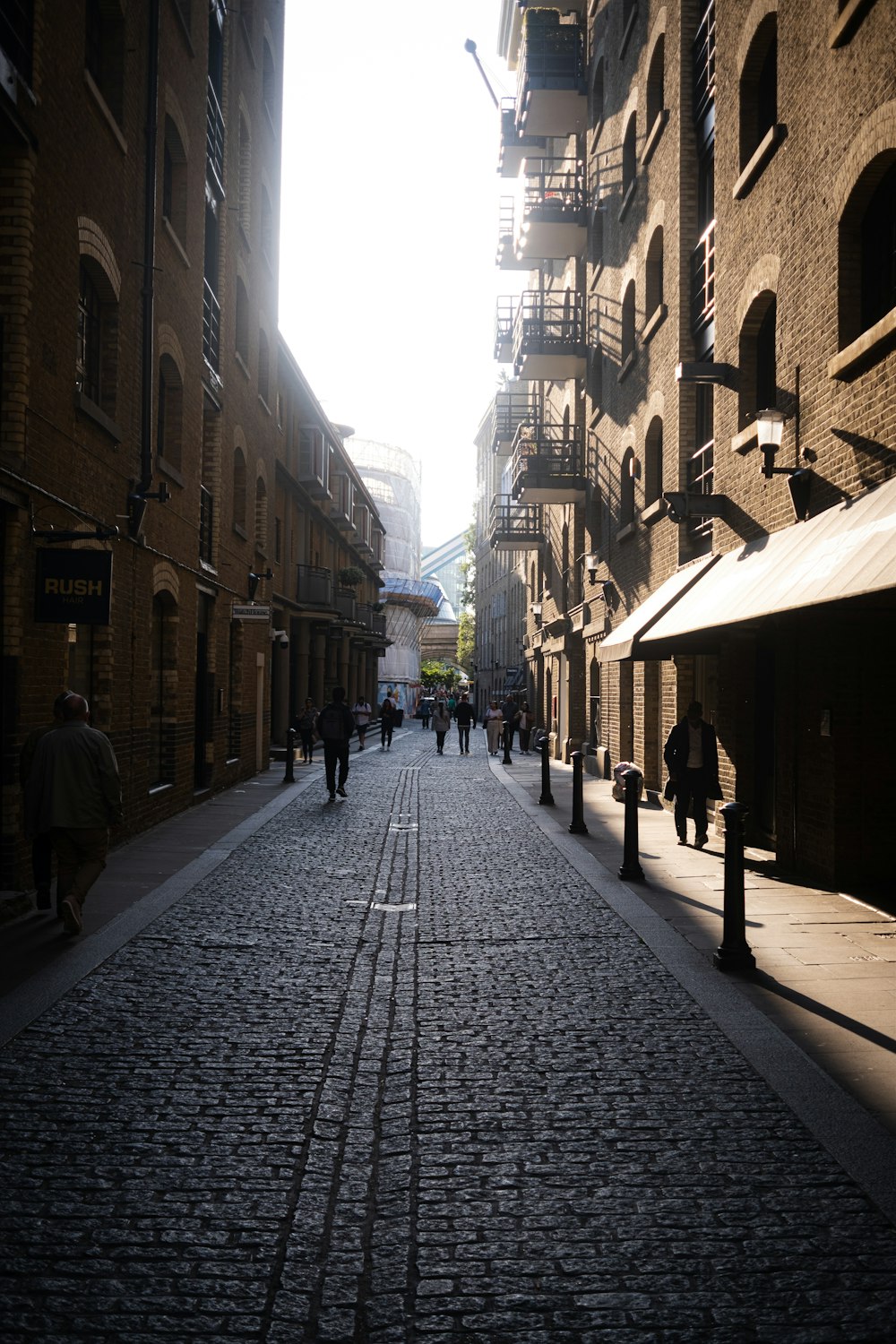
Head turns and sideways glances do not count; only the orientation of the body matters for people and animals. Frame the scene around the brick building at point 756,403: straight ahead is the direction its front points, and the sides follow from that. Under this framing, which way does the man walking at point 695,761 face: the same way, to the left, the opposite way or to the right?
to the left

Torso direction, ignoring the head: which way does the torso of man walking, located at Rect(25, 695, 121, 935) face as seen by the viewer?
away from the camera

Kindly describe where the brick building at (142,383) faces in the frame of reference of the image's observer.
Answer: facing to the right of the viewer

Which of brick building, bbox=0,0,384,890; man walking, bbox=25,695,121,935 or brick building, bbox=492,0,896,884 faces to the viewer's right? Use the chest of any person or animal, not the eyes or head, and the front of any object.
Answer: brick building, bbox=0,0,384,890

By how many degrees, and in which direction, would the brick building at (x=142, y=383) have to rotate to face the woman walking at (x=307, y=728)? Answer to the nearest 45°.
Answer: approximately 90° to its left

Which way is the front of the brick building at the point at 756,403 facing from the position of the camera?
facing to the left of the viewer

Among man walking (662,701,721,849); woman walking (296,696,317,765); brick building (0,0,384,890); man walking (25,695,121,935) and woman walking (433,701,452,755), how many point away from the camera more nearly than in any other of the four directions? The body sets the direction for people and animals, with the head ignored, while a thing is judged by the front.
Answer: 2

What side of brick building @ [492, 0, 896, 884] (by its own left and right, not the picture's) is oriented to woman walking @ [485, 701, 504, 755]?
right

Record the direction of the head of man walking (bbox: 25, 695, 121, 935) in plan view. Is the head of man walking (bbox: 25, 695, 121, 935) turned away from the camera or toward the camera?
away from the camera

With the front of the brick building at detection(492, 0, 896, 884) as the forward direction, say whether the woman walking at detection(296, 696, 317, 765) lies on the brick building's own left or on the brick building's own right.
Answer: on the brick building's own right
